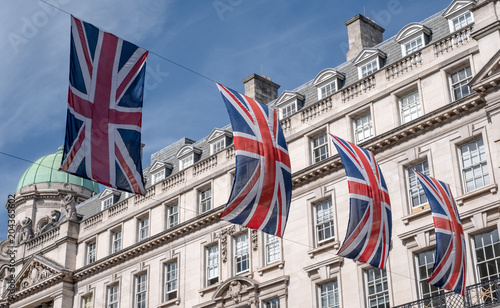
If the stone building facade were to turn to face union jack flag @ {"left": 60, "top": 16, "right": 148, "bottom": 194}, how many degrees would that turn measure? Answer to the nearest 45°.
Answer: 0° — it already faces it

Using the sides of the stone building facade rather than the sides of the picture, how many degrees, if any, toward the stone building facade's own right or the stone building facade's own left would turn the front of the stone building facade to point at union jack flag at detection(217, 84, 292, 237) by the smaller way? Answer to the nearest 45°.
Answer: approximately 45° to the stone building facade's own left

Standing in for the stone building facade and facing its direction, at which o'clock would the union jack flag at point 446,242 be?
The union jack flag is roughly at 10 o'clock from the stone building facade.

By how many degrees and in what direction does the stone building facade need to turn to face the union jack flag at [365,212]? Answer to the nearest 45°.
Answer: approximately 45° to its left

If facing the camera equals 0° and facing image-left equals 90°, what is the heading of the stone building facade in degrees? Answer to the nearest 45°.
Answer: approximately 45°
